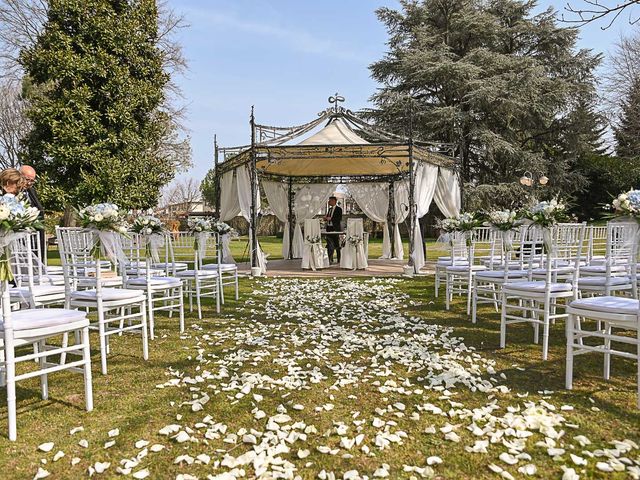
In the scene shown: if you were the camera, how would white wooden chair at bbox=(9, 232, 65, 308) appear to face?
facing away from the viewer and to the right of the viewer

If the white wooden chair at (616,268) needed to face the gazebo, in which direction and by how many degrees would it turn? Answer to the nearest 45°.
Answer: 0° — it already faces it

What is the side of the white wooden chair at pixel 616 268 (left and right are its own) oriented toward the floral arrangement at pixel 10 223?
left

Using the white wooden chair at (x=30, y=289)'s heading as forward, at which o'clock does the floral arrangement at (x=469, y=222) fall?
The floral arrangement is roughly at 2 o'clock from the white wooden chair.

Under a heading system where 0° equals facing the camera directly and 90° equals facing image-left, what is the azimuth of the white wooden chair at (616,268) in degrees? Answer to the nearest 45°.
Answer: approximately 135°

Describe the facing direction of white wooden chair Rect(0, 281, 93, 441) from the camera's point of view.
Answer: facing away from the viewer and to the right of the viewer

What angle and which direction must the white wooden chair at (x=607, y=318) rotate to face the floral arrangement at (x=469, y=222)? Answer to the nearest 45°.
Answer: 0° — it already faces it

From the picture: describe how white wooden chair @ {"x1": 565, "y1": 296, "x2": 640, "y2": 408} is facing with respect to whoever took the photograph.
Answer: facing away from the viewer and to the left of the viewer

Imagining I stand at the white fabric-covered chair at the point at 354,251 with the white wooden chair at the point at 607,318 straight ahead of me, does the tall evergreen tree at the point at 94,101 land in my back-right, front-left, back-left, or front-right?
back-right

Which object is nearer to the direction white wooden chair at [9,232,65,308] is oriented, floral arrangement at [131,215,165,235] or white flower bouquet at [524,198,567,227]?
the floral arrangement

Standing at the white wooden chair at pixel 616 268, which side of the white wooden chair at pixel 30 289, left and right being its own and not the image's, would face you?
right
